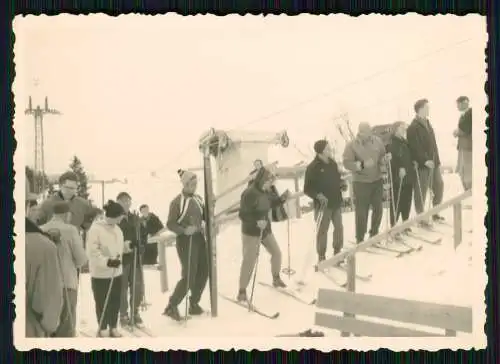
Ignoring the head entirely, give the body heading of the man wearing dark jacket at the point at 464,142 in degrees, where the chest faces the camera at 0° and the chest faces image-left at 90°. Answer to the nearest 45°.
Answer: approximately 45°
